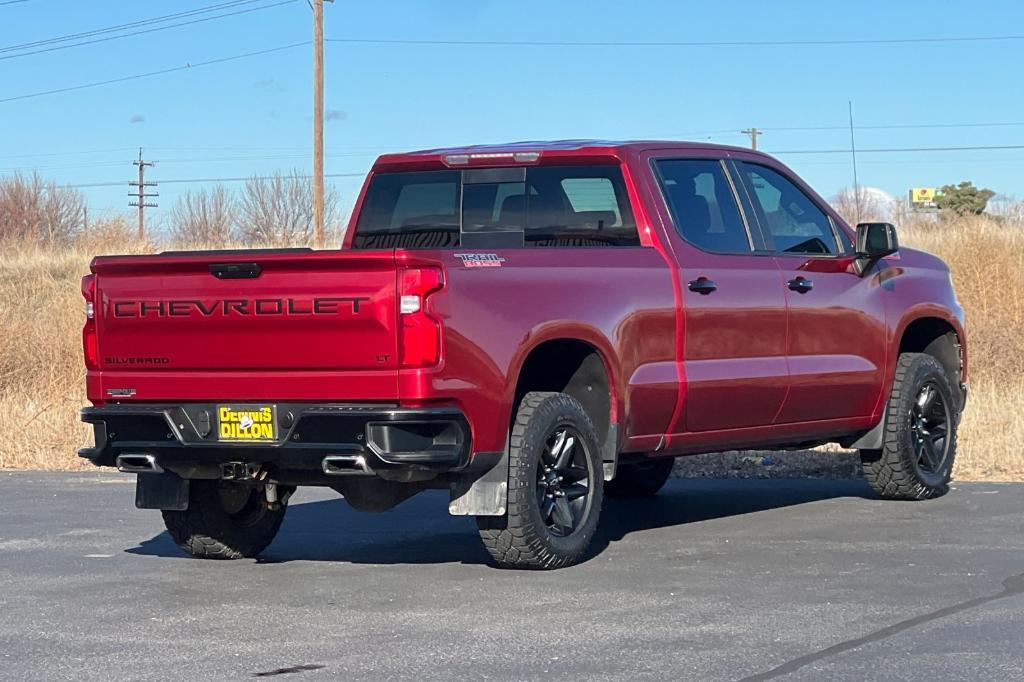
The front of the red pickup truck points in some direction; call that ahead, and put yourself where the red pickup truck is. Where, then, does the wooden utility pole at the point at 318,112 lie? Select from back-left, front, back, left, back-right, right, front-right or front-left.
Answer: front-left

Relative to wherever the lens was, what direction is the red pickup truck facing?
facing away from the viewer and to the right of the viewer
